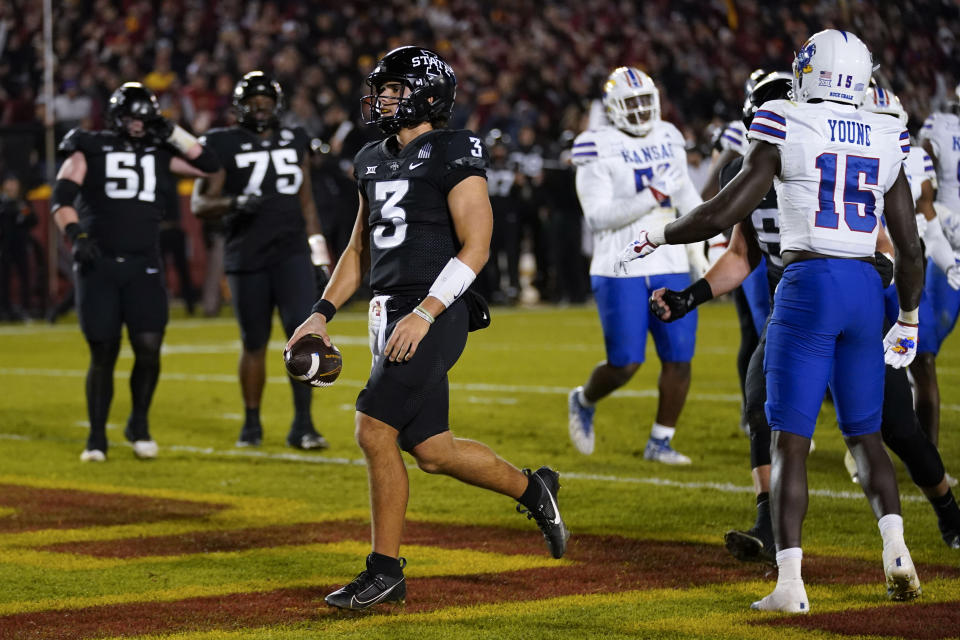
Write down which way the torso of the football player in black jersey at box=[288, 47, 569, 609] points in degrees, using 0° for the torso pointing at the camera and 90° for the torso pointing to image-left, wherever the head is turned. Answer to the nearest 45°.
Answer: approximately 45°

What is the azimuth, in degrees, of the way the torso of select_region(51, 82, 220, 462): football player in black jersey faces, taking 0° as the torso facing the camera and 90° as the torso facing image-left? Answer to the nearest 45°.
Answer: approximately 0°

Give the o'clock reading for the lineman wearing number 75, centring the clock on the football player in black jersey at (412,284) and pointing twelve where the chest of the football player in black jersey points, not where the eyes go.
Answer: The lineman wearing number 75 is roughly at 4 o'clock from the football player in black jersey.

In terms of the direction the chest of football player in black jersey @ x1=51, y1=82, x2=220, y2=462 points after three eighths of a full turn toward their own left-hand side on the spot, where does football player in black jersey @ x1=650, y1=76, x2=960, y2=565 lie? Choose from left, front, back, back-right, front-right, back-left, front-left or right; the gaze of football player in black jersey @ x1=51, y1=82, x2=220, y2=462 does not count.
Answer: right

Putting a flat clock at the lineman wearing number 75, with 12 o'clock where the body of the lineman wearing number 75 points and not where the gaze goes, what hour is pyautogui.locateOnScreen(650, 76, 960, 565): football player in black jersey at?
The football player in black jersey is roughly at 11 o'clock from the lineman wearing number 75.

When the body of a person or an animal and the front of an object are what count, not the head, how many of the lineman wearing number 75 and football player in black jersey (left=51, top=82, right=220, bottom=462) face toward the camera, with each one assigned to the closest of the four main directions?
2
